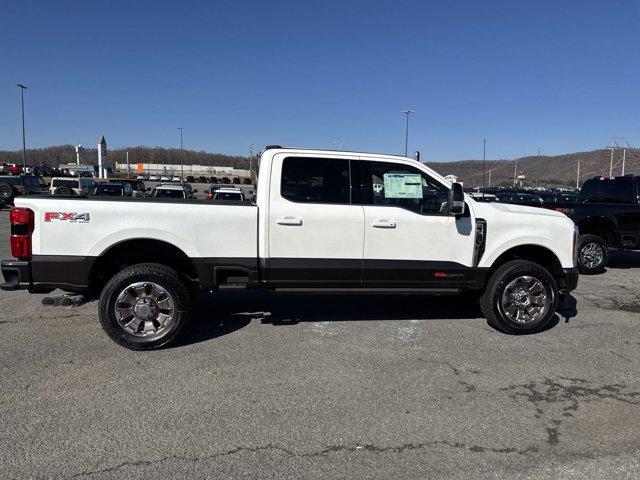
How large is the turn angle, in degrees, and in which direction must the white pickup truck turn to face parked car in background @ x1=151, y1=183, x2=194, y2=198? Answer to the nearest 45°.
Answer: approximately 90° to its left

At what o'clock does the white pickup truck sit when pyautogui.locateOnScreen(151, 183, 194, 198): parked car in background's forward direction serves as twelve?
The white pickup truck is roughly at 12 o'clock from the parked car in background.

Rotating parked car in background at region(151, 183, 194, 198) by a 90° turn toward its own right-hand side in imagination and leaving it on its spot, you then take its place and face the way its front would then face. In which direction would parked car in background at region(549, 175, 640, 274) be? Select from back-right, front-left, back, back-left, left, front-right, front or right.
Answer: back-left

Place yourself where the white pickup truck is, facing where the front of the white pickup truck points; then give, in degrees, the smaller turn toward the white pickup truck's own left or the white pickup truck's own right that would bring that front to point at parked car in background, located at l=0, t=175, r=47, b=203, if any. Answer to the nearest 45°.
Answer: approximately 135° to the white pickup truck's own left

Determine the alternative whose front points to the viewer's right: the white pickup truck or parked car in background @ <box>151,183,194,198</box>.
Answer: the white pickup truck

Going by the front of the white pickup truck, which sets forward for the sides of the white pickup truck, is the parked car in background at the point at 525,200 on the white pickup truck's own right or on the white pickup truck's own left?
on the white pickup truck's own left

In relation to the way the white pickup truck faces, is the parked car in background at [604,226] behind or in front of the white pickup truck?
in front

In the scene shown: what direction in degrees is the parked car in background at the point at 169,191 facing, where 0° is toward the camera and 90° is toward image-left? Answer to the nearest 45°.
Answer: approximately 0°

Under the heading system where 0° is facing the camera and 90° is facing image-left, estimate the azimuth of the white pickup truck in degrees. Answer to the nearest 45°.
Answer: approximately 270°

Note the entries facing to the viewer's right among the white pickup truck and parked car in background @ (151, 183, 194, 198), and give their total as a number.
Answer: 1

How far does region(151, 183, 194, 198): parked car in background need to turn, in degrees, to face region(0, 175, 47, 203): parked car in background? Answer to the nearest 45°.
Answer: approximately 135° to its right

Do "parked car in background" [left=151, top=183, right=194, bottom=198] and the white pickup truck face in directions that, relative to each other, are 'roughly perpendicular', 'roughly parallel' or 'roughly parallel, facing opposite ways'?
roughly perpendicular
